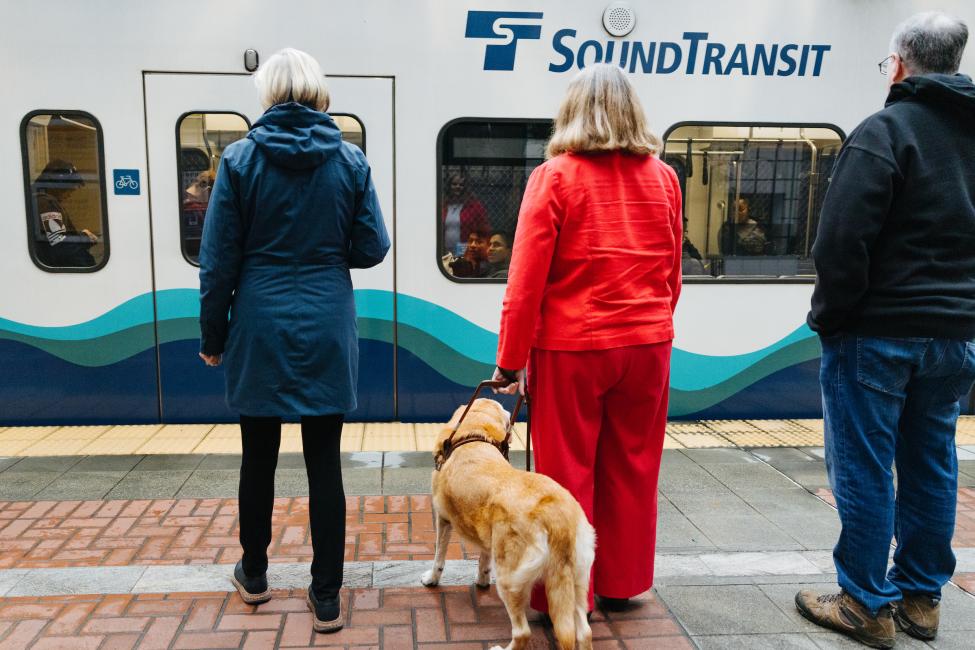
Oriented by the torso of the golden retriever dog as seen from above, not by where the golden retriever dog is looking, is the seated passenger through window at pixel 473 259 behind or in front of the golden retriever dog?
in front

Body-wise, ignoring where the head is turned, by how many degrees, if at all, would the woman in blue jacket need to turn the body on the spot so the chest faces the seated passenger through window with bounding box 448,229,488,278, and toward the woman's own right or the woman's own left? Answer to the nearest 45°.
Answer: approximately 45° to the woman's own right

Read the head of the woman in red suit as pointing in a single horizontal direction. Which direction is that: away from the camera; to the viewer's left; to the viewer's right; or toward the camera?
away from the camera

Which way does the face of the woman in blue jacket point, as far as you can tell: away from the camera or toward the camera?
away from the camera

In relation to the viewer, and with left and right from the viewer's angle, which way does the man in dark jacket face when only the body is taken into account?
facing away from the viewer and to the left of the viewer

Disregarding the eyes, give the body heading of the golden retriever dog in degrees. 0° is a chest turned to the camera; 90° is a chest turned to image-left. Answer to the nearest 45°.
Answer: approximately 135°

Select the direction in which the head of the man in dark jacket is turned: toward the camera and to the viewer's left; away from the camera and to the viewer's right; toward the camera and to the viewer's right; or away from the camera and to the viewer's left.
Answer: away from the camera and to the viewer's left

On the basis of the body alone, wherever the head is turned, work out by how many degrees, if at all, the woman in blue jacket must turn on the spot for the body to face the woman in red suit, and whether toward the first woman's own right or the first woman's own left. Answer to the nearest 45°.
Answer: approximately 90° to the first woman's own right

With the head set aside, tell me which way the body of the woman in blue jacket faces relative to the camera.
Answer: away from the camera

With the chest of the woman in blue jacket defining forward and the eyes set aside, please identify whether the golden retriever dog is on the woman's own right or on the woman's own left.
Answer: on the woman's own right
